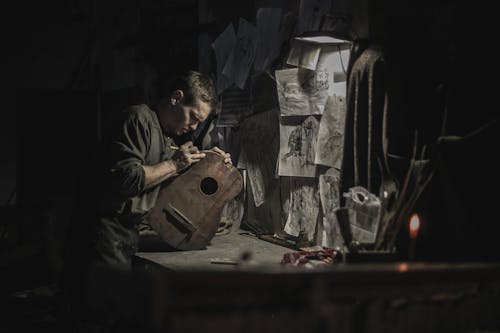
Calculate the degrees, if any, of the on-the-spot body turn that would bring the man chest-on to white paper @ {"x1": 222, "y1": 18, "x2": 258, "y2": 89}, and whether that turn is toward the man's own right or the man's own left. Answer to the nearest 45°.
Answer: approximately 45° to the man's own left

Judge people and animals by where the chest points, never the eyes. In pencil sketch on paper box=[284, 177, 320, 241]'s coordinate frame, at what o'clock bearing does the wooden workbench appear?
The wooden workbench is roughly at 12 o'clock from the pencil sketch on paper.

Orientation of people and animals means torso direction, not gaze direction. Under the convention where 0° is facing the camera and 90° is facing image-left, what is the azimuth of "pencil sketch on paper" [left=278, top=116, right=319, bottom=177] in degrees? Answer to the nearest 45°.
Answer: approximately 0°

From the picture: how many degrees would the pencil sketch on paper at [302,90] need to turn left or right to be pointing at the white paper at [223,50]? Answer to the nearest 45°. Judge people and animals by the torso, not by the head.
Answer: approximately 135° to its right
